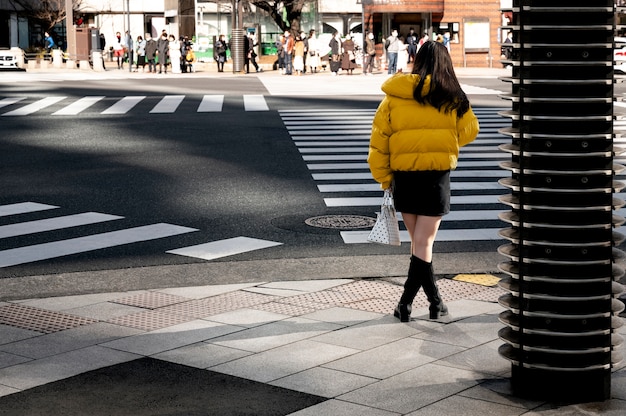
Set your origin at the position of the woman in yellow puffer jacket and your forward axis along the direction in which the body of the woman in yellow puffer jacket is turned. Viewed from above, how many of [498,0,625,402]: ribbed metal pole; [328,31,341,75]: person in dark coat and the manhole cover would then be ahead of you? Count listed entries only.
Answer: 2

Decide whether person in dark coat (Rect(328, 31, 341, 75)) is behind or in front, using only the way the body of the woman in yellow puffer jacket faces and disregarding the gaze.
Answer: in front

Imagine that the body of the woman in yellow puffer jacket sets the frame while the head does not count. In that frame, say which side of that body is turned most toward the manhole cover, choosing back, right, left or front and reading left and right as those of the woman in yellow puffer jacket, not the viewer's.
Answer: front

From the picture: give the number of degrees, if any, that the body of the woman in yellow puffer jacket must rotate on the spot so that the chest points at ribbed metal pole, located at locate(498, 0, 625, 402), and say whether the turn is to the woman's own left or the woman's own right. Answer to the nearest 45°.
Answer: approximately 180°

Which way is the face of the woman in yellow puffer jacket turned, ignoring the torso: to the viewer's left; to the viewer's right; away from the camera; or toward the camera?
away from the camera

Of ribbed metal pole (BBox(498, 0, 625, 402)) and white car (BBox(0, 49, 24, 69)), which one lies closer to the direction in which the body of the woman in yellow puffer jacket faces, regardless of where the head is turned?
the white car

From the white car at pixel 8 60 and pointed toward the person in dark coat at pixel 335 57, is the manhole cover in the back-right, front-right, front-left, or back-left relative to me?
front-right

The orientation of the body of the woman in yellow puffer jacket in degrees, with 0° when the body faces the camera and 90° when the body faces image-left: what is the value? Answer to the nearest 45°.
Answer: approximately 180°
